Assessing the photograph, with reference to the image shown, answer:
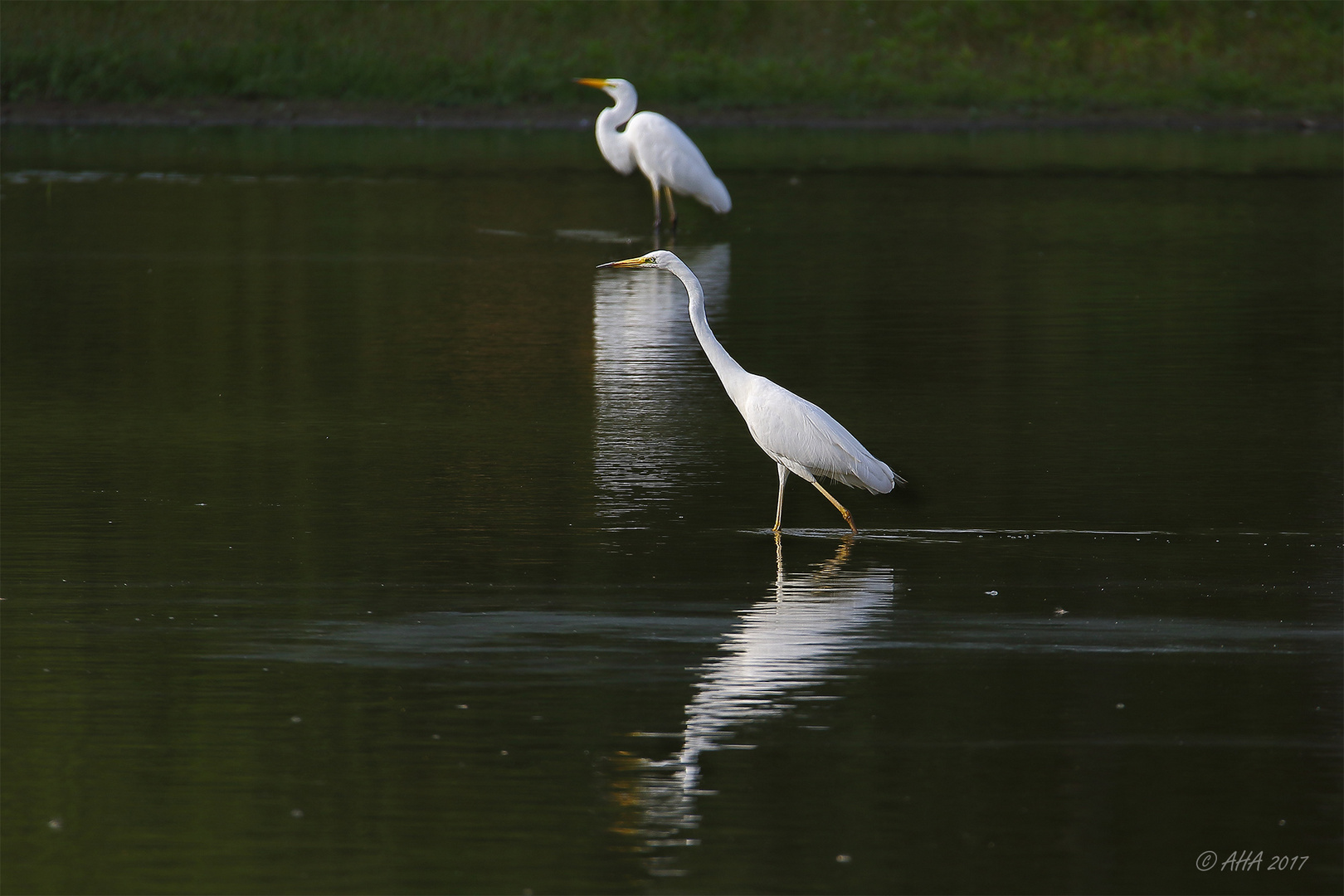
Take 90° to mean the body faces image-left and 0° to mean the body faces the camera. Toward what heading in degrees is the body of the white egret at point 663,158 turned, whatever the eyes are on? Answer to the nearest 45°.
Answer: approximately 90°

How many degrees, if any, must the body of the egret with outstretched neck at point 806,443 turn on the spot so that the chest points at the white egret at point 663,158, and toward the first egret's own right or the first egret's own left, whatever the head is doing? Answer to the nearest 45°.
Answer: approximately 90° to the first egret's own right

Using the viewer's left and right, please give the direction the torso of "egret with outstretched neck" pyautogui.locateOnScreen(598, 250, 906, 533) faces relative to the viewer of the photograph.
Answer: facing to the left of the viewer

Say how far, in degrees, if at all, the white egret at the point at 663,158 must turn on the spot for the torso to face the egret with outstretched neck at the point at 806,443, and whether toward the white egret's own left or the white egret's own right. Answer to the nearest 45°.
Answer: approximately 90° to the white egret's own left

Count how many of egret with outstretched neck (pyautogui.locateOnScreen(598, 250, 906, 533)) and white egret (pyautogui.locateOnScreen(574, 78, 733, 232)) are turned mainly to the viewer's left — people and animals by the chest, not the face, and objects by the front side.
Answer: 2
